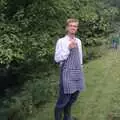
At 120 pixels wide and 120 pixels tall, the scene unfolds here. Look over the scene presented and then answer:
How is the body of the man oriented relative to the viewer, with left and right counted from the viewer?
facing the viewer and to the right of the viewer
